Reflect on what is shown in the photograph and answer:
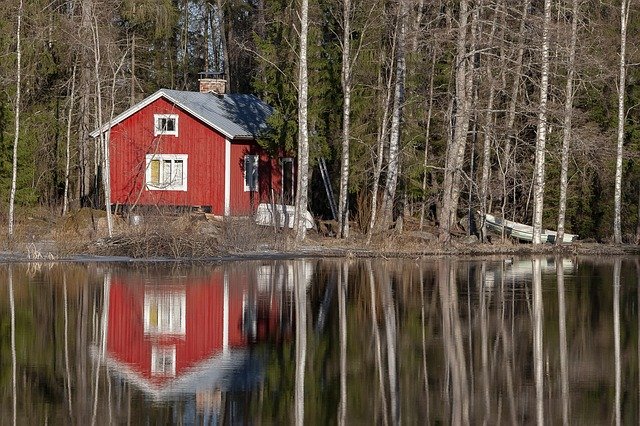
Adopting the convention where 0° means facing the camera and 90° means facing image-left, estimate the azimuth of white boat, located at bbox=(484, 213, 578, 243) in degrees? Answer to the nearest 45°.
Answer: approximately 90°
